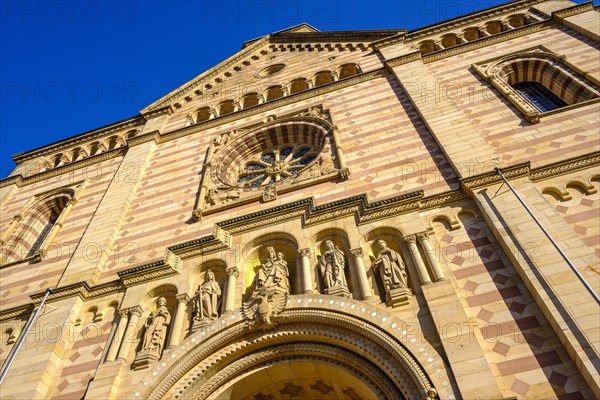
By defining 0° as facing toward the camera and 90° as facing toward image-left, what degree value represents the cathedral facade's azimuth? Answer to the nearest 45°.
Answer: approximately 0°
